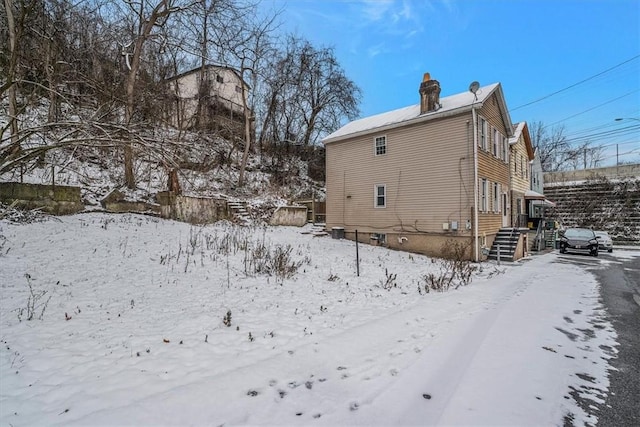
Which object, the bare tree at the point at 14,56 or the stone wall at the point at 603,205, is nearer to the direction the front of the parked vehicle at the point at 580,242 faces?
the bare tree

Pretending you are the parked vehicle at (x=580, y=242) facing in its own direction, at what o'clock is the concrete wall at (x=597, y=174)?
The concrete wall is roughly at 6 o'clock from the parked vehicle.

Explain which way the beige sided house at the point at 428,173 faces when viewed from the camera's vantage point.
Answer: facing the viewer and to the right of the viewer

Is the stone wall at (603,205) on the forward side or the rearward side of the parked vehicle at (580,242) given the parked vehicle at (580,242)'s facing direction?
on the rearward side

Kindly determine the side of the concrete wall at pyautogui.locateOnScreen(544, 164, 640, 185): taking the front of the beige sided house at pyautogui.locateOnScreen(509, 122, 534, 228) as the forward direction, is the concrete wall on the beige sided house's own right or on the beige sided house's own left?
on the beige sided house's own left

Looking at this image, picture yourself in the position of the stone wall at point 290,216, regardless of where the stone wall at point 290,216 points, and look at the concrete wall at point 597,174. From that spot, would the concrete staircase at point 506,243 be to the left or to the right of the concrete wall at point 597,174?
right

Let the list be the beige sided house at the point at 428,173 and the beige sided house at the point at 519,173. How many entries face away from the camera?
0

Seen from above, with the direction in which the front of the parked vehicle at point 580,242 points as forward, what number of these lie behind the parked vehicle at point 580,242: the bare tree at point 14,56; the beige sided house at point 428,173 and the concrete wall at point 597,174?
1

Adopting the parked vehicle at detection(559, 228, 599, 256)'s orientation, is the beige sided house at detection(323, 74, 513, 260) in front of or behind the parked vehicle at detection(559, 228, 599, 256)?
in front

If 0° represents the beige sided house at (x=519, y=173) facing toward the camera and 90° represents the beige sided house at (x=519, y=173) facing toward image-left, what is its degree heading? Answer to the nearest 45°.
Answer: approximately 315°
